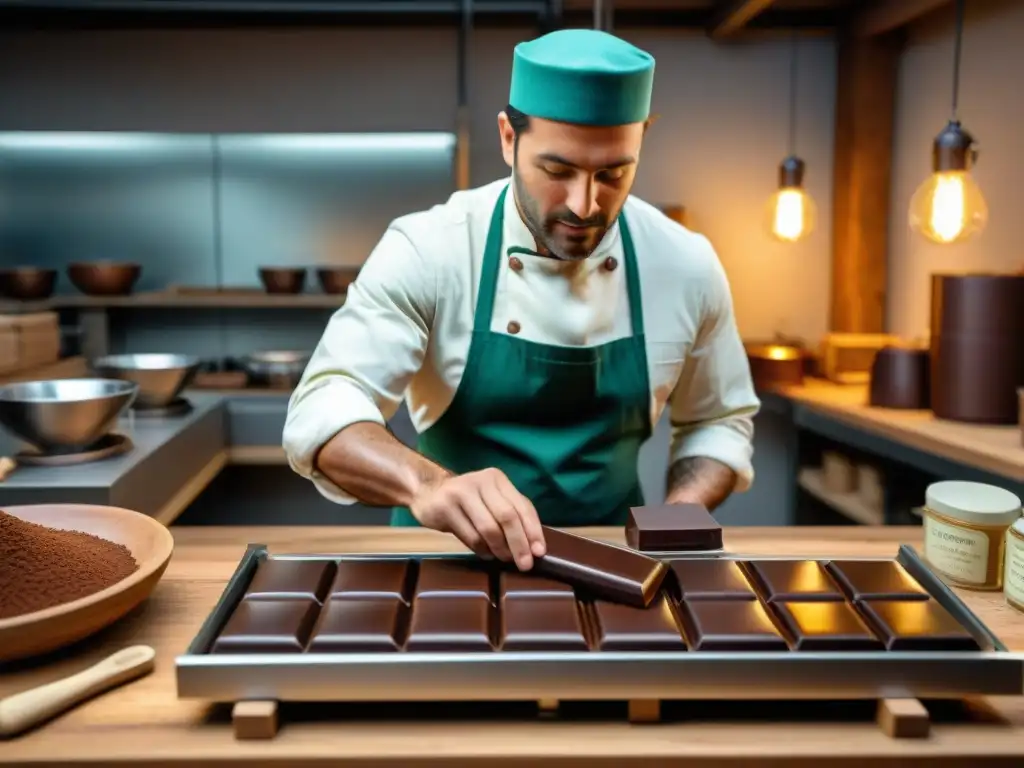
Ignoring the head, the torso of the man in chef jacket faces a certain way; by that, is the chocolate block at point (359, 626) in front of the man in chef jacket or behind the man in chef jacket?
in front

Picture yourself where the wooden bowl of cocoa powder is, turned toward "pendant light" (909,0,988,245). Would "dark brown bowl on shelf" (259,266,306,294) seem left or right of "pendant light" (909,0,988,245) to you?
left

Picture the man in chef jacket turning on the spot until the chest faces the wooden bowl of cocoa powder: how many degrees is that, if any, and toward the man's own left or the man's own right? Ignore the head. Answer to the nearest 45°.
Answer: approximately 45° to the man's own right

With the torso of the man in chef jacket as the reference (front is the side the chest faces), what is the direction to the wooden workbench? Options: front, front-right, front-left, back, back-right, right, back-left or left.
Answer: front

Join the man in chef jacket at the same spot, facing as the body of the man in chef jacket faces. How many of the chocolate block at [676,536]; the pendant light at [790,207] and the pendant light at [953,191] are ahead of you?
1

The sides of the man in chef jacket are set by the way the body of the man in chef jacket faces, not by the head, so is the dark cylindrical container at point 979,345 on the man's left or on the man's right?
on the man's left

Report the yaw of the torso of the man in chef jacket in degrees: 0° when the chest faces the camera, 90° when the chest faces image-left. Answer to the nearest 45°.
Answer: approximately 0°

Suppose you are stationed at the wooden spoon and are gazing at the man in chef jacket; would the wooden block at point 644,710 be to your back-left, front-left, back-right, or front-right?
front-right

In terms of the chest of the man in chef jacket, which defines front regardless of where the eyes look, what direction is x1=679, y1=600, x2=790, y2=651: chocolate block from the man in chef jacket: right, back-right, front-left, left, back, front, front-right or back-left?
front

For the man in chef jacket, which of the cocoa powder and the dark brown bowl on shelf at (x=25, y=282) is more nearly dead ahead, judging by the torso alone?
the cocoa powder

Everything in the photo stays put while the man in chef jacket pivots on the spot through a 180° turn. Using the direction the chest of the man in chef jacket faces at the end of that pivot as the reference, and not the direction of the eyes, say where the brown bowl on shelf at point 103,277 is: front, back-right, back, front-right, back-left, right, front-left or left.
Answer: front-left

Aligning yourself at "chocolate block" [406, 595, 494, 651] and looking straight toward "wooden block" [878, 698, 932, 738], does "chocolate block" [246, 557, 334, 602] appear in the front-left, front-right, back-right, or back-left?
back-left

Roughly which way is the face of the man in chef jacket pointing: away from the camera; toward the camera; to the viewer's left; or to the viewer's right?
toward the camera

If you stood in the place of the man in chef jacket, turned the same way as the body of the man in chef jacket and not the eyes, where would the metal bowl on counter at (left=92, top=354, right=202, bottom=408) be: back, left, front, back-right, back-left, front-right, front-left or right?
back-right

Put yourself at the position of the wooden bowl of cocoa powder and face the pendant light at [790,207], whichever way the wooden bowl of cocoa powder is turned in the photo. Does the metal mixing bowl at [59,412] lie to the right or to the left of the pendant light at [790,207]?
left

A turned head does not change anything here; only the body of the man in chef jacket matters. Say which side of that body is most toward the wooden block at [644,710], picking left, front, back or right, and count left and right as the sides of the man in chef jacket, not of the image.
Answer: front

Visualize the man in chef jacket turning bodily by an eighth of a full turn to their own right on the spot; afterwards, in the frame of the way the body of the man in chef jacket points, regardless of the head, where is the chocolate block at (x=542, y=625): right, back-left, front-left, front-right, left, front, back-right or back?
front-left

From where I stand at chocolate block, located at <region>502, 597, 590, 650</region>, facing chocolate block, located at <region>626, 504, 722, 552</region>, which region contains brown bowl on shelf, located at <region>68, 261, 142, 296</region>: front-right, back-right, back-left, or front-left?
front-left

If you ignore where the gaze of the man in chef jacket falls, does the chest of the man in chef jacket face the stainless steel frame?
yes
